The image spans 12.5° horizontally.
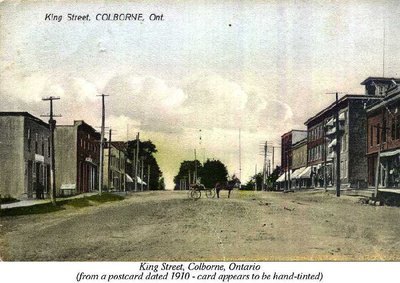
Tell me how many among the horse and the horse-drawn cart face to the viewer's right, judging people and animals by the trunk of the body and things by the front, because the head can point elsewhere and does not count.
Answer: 2

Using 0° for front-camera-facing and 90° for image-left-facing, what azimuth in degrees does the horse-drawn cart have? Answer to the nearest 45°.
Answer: approximately 270°

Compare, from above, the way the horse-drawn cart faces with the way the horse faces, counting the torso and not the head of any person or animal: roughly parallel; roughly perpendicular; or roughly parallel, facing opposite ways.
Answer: roughly parallel

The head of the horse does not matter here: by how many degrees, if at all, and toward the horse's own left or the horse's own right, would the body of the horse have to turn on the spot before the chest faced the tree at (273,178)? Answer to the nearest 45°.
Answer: approximately 90° to the horse's own left

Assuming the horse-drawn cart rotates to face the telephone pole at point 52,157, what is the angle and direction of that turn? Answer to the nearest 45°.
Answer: approximately 135° to its right

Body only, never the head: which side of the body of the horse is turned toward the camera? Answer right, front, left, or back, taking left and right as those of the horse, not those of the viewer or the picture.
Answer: right
